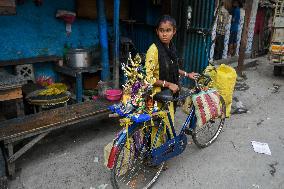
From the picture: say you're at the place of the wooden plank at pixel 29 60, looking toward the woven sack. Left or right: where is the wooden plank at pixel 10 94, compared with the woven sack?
right

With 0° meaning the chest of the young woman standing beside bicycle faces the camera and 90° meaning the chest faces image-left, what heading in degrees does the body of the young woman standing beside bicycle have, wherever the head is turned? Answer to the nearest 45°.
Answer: approximately 315°

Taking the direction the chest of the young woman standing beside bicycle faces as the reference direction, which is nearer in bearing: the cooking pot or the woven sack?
the woven sack

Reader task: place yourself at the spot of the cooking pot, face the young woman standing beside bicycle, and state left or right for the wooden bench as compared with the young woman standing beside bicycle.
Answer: right

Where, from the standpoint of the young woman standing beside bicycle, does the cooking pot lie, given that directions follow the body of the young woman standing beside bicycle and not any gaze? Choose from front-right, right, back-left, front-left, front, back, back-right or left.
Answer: back
